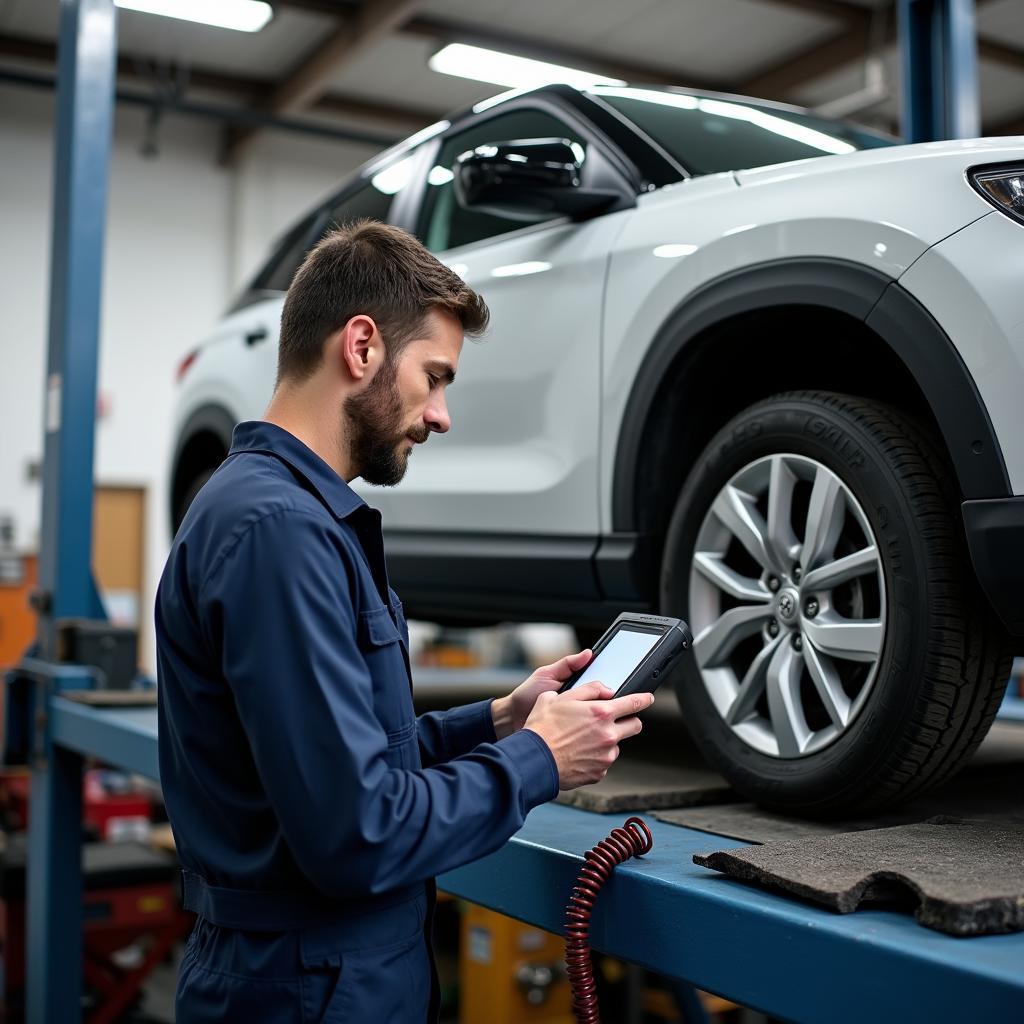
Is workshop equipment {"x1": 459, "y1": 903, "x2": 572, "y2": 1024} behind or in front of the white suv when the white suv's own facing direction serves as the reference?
behind

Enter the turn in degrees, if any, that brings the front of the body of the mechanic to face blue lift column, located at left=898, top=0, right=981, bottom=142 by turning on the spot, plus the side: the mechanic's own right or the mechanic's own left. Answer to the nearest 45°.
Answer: approximately 45° to the mechanic's own left

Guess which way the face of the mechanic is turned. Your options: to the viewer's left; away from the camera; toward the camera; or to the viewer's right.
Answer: to the viewer's right

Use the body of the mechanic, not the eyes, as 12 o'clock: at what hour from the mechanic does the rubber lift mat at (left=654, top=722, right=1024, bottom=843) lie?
The rubber lift mat is roughly at 11 o'clock from the mechanic.

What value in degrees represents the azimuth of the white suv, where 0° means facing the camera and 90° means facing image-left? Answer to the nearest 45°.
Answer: approximately 315°

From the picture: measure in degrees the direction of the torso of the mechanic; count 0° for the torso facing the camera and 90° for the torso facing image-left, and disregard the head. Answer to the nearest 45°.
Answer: approximately 270°
